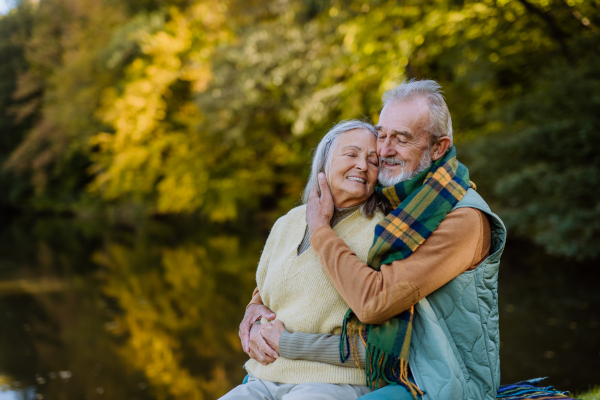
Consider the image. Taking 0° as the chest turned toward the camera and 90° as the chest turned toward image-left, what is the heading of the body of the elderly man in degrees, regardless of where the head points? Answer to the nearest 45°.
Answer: approximately 45°

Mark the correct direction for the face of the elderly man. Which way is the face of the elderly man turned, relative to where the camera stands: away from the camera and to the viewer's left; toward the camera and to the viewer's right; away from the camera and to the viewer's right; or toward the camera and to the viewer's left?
toward the camera and to the viewer's left

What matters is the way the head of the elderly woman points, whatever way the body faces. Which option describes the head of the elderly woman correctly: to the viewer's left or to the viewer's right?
to the viewer's right
